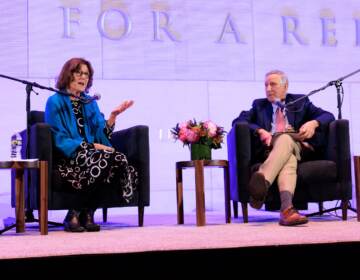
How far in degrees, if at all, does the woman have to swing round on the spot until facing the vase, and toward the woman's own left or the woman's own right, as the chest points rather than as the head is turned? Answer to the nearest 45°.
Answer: approximately 45° to the woman's own left

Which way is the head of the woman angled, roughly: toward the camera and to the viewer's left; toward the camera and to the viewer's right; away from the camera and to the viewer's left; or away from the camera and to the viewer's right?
toward the camera and to the viewer's right

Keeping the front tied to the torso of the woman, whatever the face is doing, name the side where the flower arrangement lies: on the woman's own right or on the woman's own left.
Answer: on the woman's own left

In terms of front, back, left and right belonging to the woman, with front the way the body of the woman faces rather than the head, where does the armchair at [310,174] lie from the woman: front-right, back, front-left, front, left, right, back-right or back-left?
front-left

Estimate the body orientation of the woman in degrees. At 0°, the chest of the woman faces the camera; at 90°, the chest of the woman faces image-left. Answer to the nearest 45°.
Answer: approximately 315°
